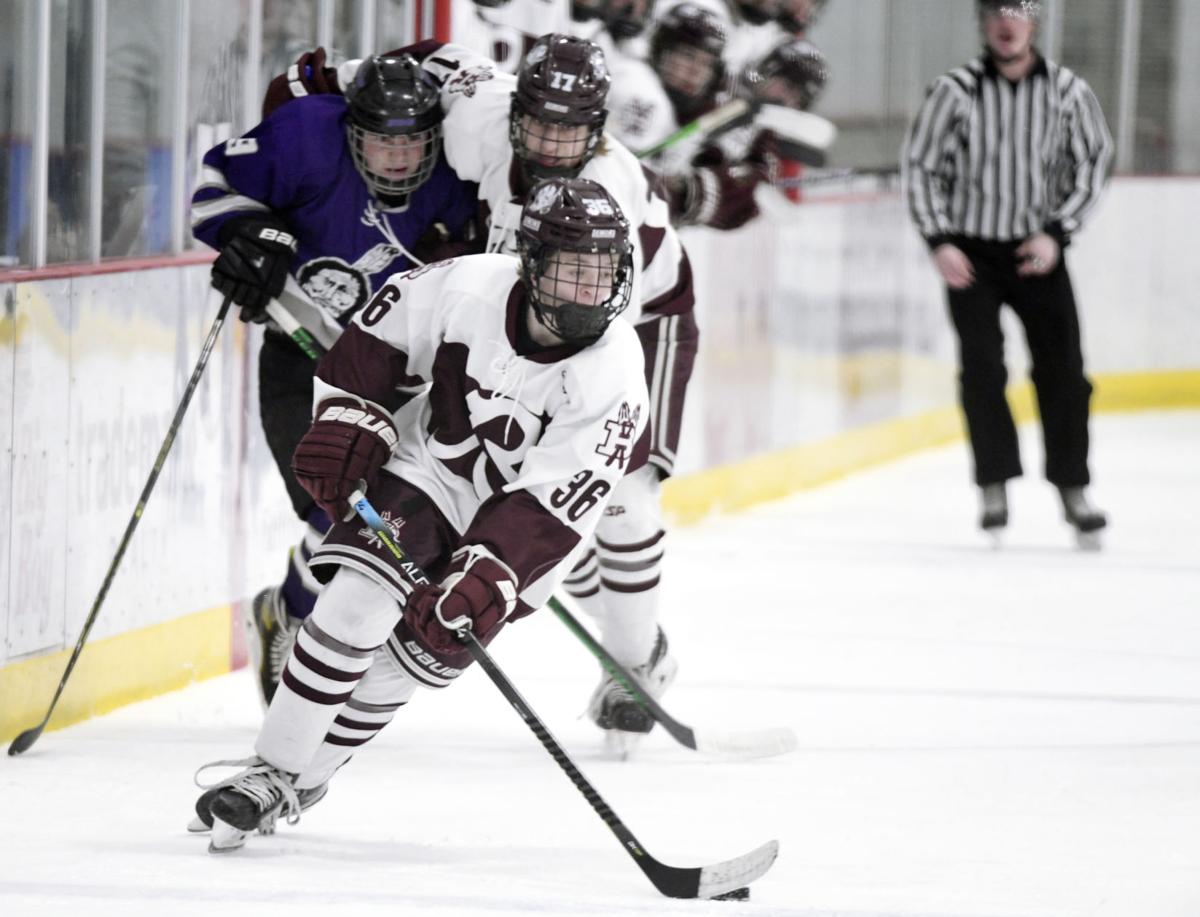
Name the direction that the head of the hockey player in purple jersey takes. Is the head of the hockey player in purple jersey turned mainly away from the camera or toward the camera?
toward the camera

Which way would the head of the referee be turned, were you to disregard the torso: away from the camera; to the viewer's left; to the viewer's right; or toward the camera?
toward the camera

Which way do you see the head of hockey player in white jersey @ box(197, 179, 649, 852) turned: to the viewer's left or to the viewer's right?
to the viewer's right

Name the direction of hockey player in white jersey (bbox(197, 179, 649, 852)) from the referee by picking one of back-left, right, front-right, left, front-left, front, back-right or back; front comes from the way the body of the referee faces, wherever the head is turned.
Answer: front

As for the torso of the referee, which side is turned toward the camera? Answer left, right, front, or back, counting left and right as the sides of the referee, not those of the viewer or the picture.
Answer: front

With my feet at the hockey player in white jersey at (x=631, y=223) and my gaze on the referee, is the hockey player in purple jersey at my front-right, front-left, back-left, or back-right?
back-left

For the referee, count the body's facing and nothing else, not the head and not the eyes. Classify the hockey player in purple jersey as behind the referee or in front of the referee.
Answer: in front

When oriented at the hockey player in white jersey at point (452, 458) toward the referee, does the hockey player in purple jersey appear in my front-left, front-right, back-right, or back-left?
front-left
